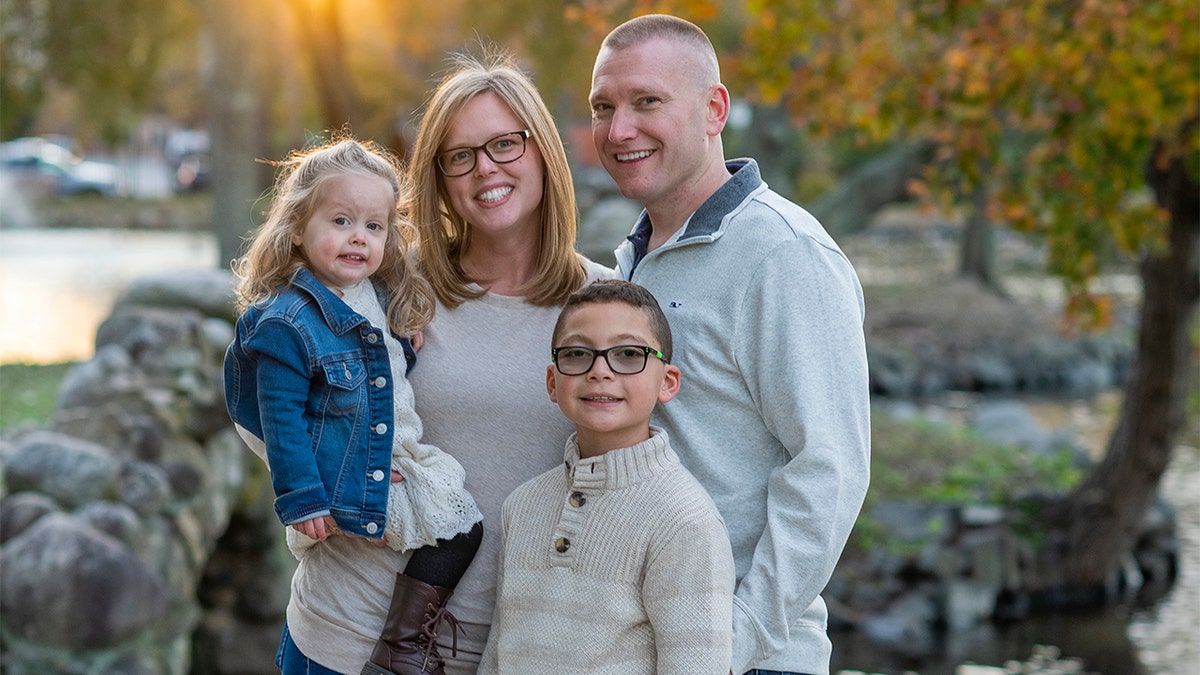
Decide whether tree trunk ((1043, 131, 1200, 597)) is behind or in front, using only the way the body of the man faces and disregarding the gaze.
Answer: behind

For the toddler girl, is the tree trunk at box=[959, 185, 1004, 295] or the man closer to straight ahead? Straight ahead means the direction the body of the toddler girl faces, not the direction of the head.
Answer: the man

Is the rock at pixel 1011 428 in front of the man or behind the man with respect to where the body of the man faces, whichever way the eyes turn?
behind

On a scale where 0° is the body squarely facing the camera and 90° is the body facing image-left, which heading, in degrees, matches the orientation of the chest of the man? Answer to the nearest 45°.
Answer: approximately 45°

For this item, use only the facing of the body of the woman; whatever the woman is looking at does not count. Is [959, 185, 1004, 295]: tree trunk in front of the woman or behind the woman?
behind

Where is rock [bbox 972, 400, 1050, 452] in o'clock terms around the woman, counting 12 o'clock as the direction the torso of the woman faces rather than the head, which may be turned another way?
The rock is roughly at 7 o'clock from the woman.

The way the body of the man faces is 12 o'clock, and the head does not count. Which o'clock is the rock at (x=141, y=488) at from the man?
The rock is roughly at 3 o'clock from the man.

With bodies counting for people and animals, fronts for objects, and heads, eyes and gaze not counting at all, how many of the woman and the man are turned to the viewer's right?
0

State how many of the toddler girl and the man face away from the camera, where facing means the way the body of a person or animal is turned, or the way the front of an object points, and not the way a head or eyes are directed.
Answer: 0
